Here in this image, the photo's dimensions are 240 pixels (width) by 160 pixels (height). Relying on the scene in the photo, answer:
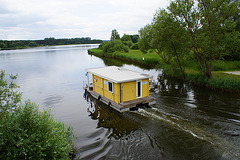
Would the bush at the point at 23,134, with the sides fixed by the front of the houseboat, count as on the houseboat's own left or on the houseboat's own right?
on the houseboat's own left

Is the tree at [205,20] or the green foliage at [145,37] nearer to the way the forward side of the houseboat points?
the green foliage

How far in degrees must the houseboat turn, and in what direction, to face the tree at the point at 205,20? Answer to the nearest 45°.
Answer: approximately 90° to its right

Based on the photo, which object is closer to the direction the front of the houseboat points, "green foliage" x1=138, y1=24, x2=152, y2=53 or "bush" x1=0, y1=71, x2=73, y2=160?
the green foliage

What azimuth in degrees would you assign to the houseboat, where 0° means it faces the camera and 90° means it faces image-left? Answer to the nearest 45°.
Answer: approximately 135°

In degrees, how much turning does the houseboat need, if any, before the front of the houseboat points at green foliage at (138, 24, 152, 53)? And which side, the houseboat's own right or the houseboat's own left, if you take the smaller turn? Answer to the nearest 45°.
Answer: approximately 45° to the houseboat's own right
